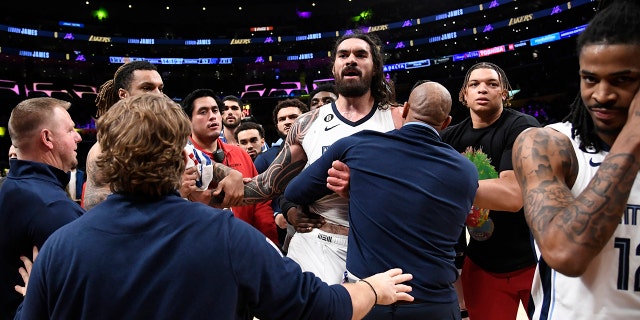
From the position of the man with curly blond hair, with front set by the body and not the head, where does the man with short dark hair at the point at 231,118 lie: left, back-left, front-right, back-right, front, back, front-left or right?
front

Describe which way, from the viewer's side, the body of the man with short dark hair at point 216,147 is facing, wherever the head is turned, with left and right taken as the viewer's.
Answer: facing the viewer and to the right of the viewer

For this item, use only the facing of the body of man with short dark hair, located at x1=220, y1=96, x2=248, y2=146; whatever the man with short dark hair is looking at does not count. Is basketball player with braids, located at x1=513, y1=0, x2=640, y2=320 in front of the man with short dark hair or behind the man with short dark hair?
in front

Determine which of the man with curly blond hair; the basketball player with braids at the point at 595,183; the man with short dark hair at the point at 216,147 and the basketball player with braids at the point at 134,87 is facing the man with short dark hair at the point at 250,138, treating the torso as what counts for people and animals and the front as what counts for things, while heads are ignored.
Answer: the man with curly blond hair

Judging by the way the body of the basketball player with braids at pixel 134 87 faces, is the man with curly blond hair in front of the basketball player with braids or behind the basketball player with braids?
in front

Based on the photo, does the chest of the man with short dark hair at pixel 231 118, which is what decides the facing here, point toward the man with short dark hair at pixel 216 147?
yes

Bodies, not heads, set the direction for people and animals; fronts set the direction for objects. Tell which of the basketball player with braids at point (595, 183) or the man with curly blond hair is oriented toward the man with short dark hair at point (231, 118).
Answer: the man with curly blond hair

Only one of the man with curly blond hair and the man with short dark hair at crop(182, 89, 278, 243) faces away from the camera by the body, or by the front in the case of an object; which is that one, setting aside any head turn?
the man with curly blond hair

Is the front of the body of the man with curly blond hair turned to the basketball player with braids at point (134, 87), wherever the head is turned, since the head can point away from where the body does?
yes

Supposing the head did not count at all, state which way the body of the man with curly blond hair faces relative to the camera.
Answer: away from the camera

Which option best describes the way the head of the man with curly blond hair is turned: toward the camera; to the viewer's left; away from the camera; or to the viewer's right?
away from the camera

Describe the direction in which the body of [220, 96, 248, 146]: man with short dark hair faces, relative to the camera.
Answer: toward the camera

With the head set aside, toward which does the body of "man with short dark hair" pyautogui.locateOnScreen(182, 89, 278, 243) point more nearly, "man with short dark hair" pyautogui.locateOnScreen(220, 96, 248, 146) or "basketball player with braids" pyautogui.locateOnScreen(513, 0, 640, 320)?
the basketball player with braids

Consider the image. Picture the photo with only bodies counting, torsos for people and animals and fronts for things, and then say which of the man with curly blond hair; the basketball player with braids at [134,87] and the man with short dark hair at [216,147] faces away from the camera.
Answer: the man with curly blond hair

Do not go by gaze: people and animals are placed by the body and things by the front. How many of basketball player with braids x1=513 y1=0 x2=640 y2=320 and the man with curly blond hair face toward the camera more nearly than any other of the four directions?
1

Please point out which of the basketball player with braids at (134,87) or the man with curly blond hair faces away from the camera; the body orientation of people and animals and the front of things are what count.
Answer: the man with curly blond hair
